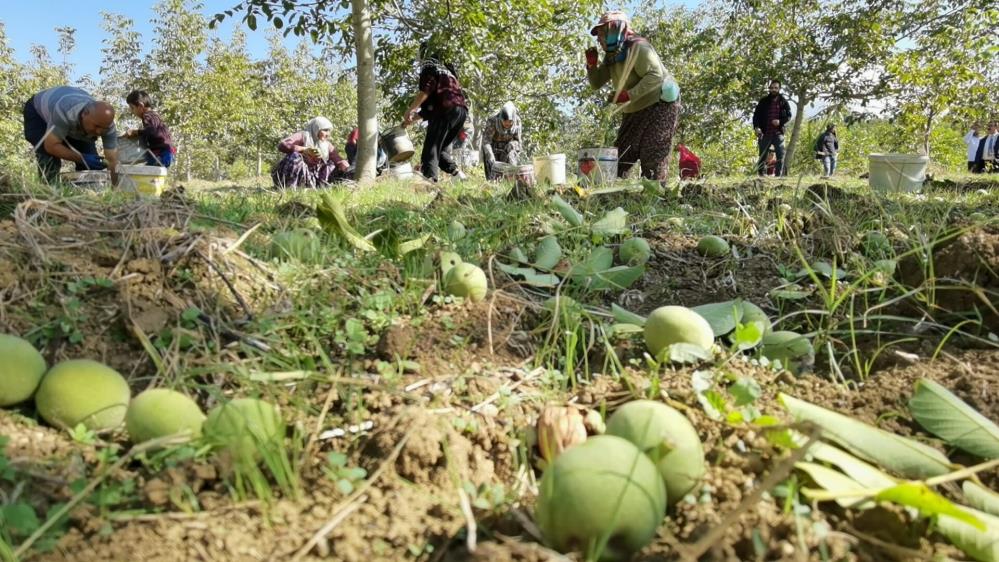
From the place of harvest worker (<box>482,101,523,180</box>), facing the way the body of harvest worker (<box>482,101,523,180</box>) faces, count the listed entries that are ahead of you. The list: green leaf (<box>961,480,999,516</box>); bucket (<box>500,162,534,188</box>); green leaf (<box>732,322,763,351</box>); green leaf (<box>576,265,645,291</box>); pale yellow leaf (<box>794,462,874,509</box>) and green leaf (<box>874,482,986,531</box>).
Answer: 6

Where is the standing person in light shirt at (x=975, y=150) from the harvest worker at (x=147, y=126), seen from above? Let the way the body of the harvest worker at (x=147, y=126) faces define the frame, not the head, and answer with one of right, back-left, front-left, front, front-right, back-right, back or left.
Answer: back

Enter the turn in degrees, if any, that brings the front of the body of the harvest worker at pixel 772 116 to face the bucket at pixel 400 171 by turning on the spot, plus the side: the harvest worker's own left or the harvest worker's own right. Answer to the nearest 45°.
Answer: approximately 45° to the harvest worker's own right

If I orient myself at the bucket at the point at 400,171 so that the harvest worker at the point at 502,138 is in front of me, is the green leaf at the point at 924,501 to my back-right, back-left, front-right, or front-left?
back-right

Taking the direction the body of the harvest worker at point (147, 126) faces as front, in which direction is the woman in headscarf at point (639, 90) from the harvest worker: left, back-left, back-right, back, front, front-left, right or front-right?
back-left

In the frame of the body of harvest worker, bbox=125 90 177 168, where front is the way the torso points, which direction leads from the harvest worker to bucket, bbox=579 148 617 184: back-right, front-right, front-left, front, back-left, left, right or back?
back-left

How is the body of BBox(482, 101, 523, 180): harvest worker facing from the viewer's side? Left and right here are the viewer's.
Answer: facing the viewer

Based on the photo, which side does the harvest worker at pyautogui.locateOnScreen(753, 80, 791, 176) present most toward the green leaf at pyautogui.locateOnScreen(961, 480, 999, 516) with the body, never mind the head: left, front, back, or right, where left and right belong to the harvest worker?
front

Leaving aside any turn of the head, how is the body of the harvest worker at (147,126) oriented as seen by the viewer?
to the viewer's left

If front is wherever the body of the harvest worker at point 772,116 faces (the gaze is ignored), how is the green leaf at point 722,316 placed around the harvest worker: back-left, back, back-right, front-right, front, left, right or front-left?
front

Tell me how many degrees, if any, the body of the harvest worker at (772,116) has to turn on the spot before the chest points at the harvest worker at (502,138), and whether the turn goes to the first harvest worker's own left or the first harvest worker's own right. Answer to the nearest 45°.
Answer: approximately 45° to the first harvest worker's own right

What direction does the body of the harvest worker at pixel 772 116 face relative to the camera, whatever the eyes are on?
toward the camera

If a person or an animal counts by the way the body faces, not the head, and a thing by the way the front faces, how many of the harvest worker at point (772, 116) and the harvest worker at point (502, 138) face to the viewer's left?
0

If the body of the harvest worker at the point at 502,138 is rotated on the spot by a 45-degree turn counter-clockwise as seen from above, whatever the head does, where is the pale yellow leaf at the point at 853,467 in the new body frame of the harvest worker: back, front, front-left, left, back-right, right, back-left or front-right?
front-right

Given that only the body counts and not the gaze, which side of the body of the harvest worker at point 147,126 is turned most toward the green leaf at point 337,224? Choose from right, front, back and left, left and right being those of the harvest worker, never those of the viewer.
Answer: left

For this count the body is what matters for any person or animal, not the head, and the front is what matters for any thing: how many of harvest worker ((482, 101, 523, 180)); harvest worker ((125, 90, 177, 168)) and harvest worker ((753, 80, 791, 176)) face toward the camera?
2
